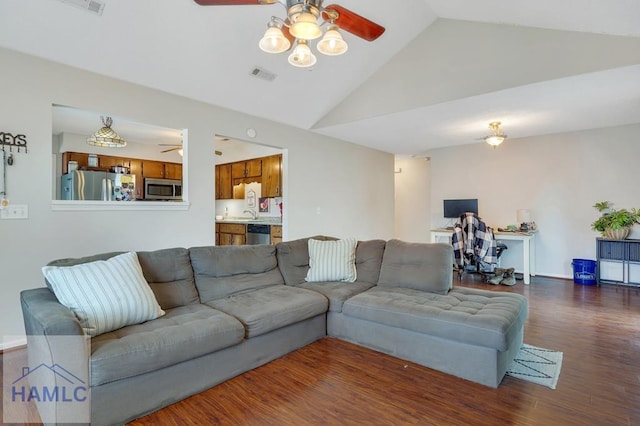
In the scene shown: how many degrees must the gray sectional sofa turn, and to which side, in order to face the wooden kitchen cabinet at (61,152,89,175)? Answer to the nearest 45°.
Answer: approximately 180°

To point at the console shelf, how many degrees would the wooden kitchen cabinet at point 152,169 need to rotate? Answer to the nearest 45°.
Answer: approximately 45° to its left

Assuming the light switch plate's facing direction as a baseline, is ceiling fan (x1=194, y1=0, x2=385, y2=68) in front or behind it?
in front

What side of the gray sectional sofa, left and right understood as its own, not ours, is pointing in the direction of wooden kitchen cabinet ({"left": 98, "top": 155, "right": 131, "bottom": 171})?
back

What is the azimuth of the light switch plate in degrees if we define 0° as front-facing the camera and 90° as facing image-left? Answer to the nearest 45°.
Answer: approximately 0°

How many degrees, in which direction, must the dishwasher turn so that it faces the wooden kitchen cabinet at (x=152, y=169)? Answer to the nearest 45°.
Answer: approximately 90° to its right

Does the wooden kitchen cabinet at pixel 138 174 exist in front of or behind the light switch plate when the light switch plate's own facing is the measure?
behind

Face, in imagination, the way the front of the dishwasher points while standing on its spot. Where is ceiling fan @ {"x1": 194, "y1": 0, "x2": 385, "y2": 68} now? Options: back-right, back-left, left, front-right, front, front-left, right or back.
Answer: front-left

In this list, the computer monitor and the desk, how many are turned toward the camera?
2

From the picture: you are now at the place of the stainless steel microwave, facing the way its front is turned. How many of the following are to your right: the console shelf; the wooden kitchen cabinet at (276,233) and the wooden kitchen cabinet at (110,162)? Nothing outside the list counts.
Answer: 1
